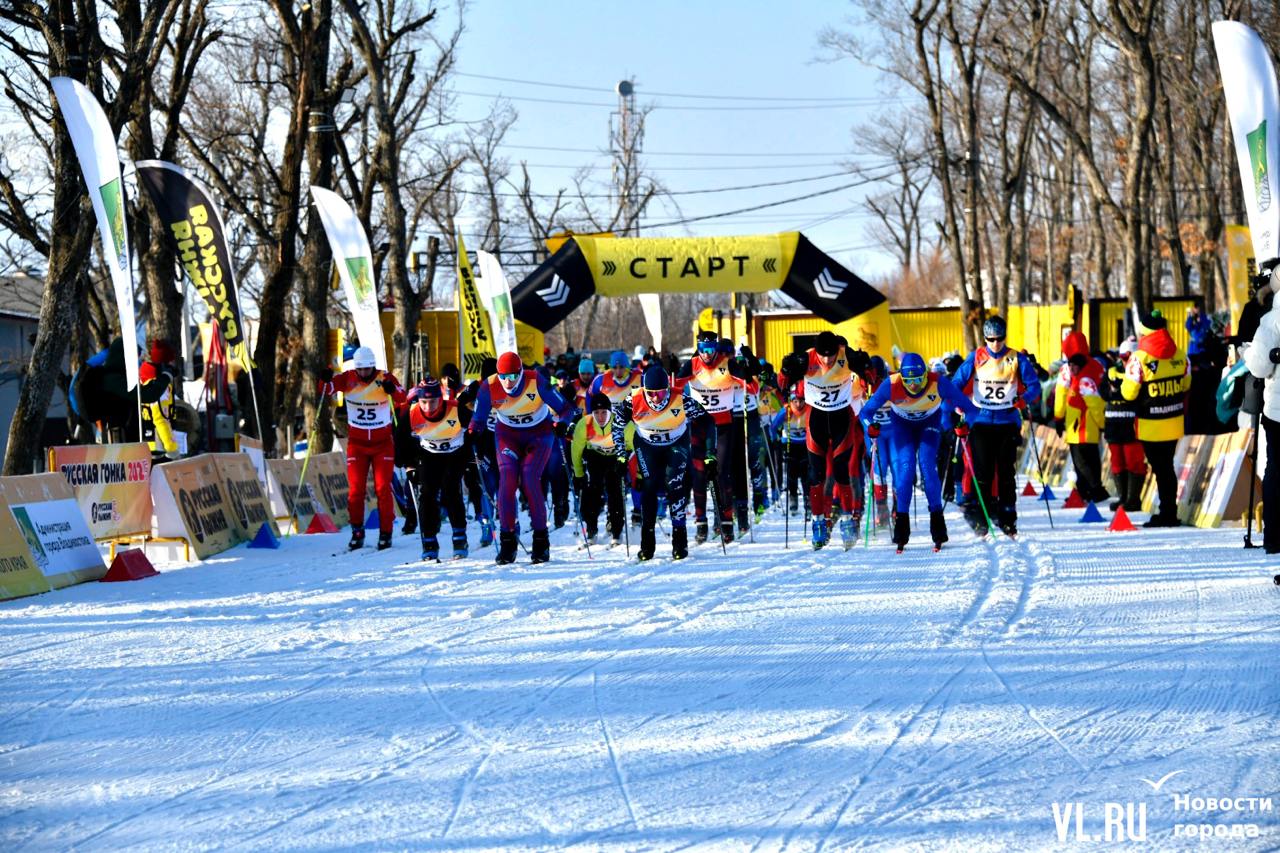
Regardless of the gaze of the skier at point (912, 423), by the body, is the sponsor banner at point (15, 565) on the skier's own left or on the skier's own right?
on the skier's own right

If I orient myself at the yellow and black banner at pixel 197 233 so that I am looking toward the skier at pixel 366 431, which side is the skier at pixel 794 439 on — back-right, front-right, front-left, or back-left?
front-left

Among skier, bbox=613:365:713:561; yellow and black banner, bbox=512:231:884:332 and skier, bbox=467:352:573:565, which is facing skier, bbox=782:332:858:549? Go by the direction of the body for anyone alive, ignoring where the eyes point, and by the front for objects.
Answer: the yellow and black banner

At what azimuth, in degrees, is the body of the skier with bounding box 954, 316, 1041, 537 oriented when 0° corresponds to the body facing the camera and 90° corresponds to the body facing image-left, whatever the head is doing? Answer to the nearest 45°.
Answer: approximately 0°

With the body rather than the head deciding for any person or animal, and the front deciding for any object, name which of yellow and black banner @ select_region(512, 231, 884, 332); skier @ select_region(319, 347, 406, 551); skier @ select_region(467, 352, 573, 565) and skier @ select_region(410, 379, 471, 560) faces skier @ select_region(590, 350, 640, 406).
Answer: the yellow and black banner

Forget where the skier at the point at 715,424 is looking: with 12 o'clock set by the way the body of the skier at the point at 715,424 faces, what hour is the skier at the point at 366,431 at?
the skier at the point at 366,431 is roughly at 3 o'clock from the skier at the point at 715,424.

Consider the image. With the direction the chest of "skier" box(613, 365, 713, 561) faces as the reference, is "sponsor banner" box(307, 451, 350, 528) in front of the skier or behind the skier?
behind

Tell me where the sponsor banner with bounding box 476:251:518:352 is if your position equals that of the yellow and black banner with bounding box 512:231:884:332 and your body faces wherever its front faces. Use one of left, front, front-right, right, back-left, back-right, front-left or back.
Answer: front-right

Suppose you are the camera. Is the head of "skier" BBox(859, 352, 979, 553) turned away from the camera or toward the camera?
toward the camera

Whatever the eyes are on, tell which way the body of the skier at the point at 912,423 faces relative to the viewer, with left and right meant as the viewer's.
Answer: facing the viewer

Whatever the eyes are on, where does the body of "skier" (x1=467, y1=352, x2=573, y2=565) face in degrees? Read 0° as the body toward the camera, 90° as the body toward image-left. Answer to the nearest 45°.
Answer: approximately 0°

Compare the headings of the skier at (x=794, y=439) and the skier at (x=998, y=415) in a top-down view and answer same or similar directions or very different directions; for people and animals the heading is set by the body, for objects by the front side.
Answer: same or similar directions

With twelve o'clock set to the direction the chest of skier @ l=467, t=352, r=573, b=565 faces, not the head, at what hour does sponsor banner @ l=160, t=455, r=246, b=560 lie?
The sponsor banner is roughly at 4 o'clock from the skier.

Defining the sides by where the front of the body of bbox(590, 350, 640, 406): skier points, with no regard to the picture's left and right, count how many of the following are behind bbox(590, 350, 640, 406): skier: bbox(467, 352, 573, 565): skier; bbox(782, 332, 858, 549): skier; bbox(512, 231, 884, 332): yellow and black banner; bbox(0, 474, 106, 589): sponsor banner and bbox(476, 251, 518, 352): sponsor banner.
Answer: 2
